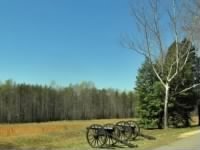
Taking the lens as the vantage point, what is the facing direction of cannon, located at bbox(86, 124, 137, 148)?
facing away from the viewer and to the left of the viewer
